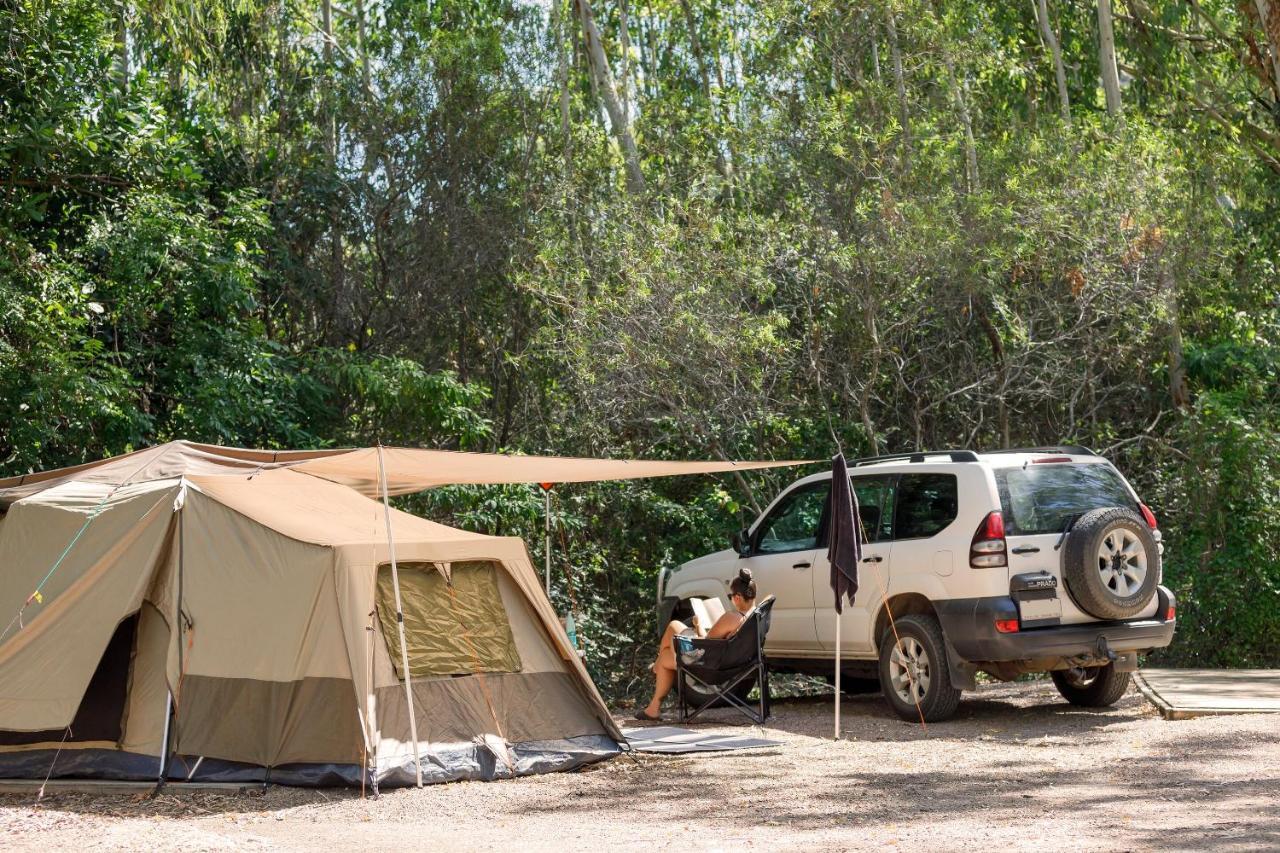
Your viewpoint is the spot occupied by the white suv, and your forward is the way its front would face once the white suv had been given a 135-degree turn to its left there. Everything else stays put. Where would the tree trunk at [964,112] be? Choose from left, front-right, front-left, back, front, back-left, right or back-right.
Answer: back

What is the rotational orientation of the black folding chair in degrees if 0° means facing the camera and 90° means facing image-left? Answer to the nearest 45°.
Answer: approximately 90°

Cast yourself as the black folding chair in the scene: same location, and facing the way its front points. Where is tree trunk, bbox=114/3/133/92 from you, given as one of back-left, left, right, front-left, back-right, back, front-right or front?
front-right

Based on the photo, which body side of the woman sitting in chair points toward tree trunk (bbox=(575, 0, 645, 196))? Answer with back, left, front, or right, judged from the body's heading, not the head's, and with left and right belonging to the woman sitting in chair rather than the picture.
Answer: right

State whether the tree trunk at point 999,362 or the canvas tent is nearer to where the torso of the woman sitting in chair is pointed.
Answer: the canvas tent

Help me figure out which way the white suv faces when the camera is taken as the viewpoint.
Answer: facing away from the viewer and to the left of the viewer

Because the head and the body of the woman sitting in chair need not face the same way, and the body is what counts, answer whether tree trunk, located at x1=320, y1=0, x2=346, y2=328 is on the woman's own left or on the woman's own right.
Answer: on the woman's own right

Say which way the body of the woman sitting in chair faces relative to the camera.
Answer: to the viewer's left

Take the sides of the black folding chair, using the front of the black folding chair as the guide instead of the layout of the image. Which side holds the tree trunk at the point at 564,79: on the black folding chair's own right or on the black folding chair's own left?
on the black folding chair's own right

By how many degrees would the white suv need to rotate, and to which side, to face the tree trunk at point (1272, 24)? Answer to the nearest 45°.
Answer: approximately 90° to its right

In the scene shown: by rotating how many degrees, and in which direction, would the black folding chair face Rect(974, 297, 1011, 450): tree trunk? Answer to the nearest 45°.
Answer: approximately 135° to its right

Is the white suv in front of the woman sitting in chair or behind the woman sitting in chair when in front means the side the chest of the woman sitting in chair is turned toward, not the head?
behind

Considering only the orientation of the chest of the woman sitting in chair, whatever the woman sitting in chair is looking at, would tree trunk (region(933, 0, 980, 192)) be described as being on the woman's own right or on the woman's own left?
on the woman's own right

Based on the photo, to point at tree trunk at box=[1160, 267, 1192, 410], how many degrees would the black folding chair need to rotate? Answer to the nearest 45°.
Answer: approximately 135° to its right
